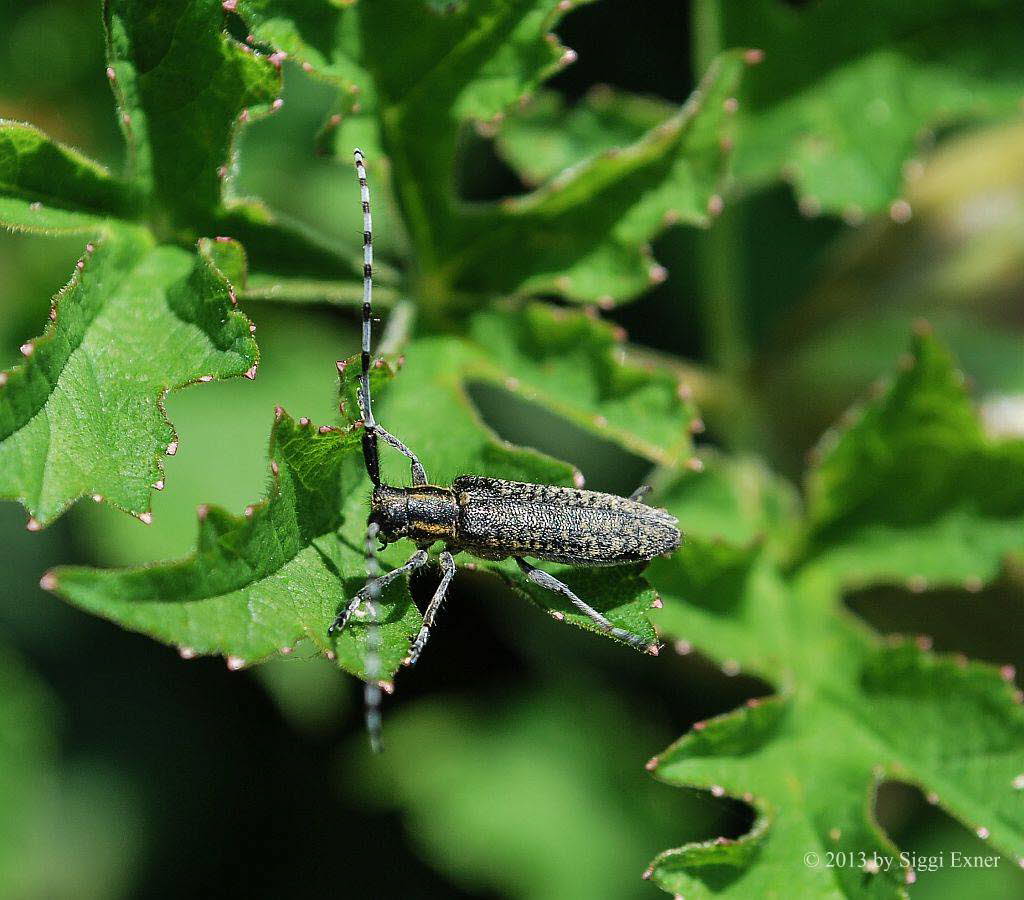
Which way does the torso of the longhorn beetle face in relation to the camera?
to the viewer's left

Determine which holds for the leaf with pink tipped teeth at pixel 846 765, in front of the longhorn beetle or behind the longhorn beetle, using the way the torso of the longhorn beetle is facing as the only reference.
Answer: behind

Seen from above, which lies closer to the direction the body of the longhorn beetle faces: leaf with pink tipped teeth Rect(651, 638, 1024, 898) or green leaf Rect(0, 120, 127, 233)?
the green leaf
